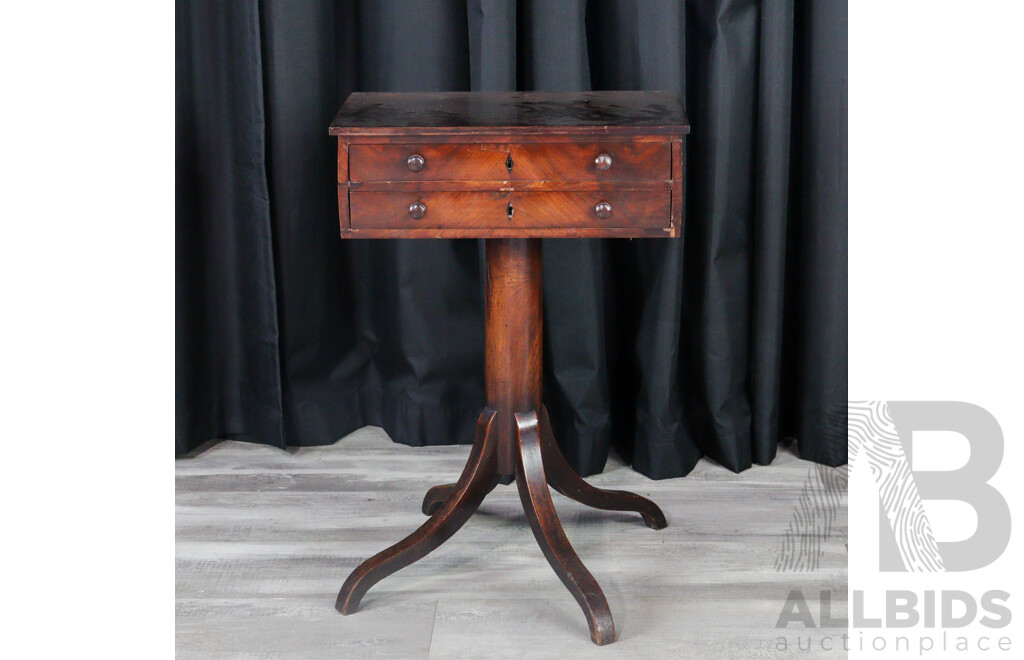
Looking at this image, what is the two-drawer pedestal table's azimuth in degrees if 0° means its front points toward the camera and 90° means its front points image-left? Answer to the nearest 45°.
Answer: approximately 0°
